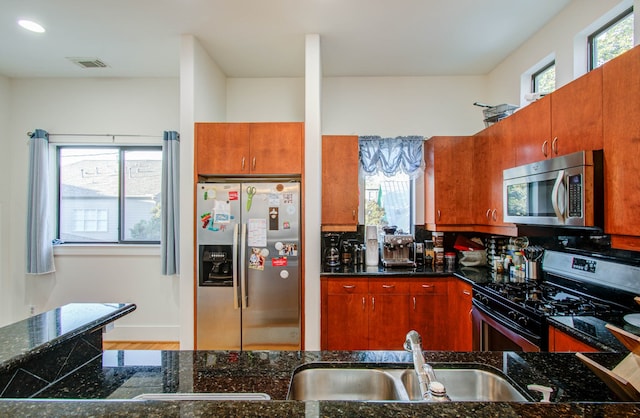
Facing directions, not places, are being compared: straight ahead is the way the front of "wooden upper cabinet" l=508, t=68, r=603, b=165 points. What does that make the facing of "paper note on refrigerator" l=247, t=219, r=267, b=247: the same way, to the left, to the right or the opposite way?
to the left

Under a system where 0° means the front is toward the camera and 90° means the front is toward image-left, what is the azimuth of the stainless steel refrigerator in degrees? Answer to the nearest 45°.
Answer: approximately 0°

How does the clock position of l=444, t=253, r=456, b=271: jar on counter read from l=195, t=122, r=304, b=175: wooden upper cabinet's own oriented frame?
The jar on counter is roughly at 9 o'clock from the wooden upper cabinet.

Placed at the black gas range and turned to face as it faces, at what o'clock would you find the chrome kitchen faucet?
The chrome kitchen faucet is roughly at 11 o'clock from the black gas range.

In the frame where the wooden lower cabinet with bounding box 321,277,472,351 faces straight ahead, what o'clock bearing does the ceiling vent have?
The ceiling vent is roughly at 3 o'clock from the wooden lower cabinet.

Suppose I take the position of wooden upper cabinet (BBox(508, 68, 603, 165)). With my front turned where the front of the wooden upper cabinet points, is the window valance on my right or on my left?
on my right

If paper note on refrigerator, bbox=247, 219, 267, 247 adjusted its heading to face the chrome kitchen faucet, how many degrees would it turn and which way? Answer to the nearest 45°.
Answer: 0° — it already faces it

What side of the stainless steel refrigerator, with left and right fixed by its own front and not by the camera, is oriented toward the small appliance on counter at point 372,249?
left

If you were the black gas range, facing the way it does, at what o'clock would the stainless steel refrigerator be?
The stainless steel refrigerator is roughly at 1 o'clock from the black gas range.

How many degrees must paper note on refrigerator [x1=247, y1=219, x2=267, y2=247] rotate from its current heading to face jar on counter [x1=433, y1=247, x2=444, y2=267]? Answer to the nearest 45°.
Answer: approximately 90° to its left

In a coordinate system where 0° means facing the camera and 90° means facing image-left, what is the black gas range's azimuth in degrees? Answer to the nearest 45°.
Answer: approximately 45°

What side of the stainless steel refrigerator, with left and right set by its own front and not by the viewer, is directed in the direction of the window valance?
left
